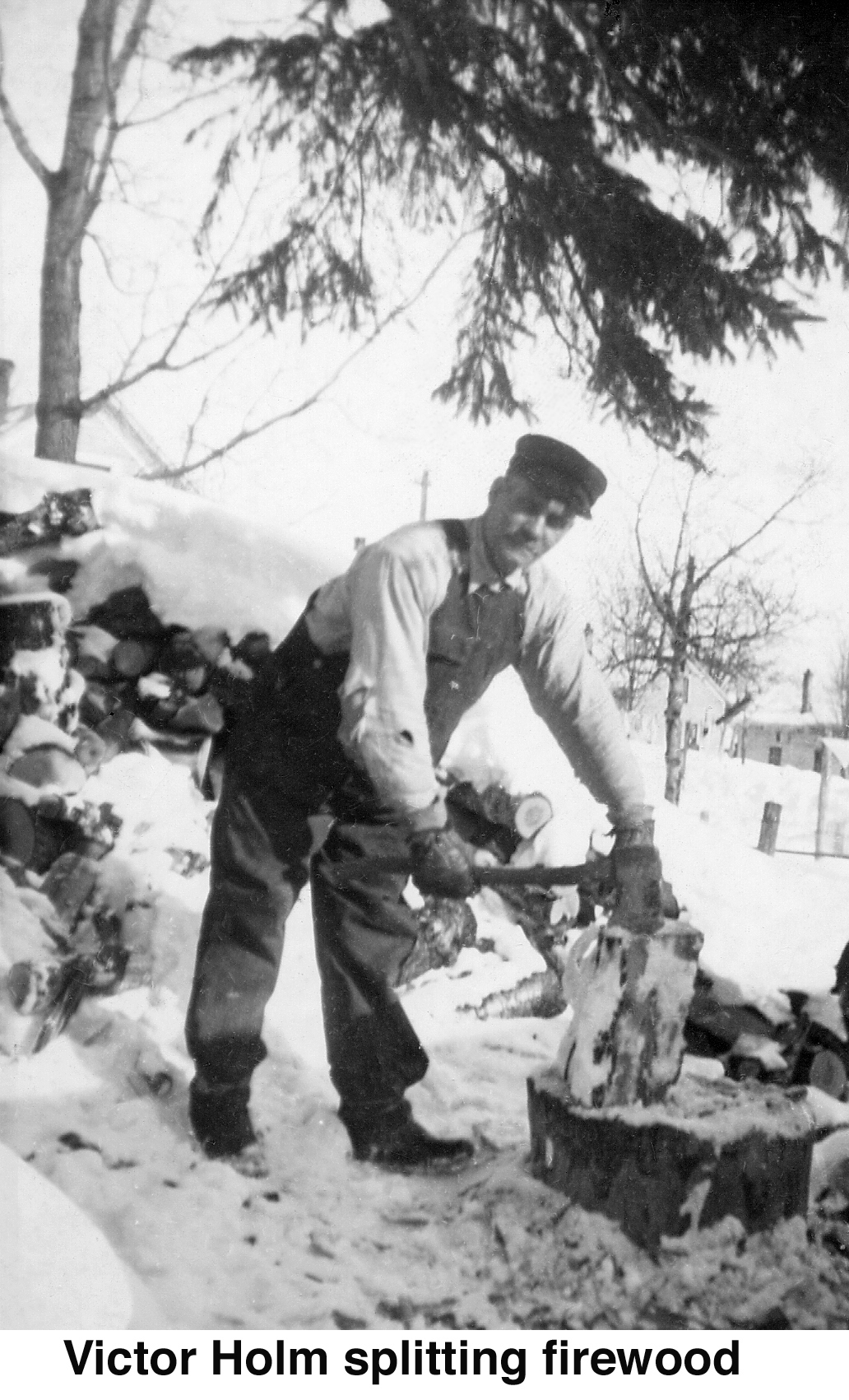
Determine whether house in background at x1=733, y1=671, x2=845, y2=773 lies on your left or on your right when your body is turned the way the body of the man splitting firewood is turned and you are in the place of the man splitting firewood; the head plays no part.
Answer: on your left

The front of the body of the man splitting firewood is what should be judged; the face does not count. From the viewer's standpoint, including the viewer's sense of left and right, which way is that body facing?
facing the viewer and to the right of the viewer
